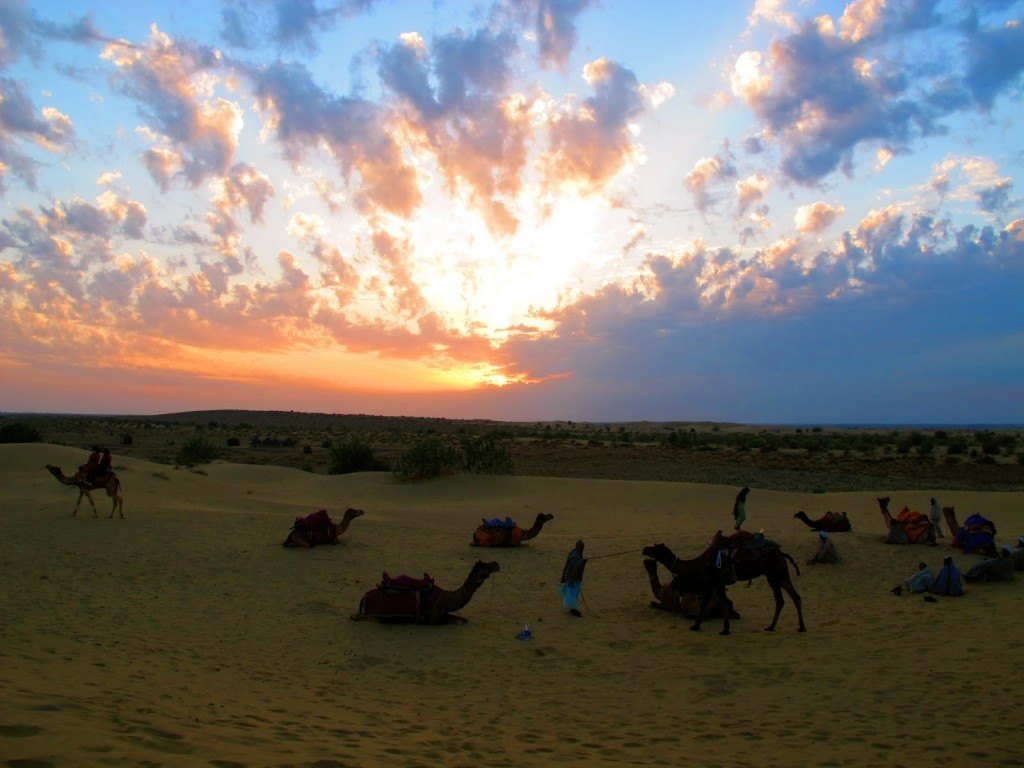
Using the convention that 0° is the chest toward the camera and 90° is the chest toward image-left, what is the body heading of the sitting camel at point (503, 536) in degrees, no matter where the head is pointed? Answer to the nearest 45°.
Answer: approximately 270°

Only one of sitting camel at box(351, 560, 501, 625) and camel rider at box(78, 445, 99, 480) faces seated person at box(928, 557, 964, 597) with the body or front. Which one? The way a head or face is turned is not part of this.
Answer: the sitting camel

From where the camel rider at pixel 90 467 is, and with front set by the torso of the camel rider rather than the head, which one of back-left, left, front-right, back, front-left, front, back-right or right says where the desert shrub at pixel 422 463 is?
back-right

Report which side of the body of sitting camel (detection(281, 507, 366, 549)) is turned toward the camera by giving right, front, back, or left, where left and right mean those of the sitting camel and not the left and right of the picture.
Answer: right

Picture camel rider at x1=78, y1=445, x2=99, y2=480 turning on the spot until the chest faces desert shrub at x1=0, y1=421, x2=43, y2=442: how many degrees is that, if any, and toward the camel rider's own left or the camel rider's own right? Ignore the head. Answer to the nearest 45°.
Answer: approximately 90° to the camel rider's own right

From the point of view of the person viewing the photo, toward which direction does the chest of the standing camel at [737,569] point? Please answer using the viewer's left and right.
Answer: facing to the left of the viewer

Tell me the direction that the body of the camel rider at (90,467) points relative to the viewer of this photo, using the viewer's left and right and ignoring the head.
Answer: facing to the left of the viewer

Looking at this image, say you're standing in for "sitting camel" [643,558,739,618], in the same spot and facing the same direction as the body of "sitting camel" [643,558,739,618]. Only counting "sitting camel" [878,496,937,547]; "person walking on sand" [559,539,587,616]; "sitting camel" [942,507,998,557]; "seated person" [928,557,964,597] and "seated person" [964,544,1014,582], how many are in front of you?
1

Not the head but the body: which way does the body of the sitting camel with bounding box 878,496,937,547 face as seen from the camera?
to the viewer's left

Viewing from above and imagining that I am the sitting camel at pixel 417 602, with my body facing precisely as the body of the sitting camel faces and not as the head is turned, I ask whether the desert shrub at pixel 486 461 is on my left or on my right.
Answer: on my left

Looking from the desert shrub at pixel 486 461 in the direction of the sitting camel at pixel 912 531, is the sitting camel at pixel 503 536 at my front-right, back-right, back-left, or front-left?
front-right

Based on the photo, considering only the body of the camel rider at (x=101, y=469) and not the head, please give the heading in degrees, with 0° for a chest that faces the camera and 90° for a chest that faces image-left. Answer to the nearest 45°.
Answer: approximately 90°
